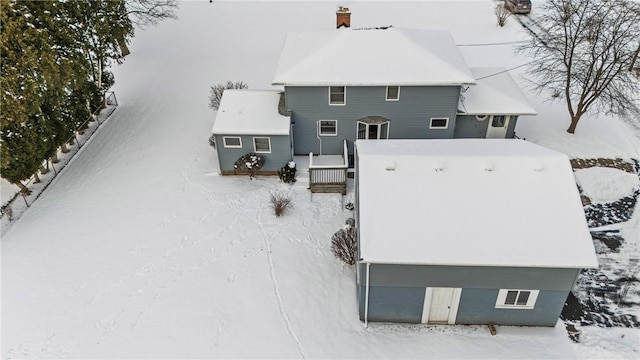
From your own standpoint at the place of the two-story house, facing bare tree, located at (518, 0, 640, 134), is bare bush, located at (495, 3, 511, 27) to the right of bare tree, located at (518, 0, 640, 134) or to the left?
left

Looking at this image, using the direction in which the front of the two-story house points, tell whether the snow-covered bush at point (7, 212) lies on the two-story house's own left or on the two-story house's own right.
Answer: on the two-story house's own left

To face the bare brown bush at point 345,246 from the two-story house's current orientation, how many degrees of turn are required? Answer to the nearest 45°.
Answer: approximately 180°

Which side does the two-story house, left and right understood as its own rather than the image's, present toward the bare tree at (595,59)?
right

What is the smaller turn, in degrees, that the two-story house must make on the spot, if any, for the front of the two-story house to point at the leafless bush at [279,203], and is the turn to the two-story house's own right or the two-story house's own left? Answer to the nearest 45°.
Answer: approximately 135° to the two-story house's own left

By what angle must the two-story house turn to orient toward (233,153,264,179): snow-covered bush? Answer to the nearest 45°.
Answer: approximately 135° to its left

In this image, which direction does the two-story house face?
away from the camera
